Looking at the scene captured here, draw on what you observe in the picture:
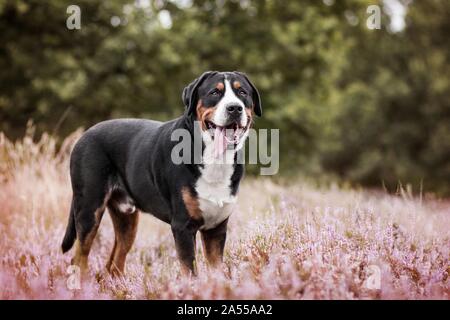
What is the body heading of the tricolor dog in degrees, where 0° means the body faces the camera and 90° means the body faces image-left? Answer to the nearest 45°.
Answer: approximately 315°
